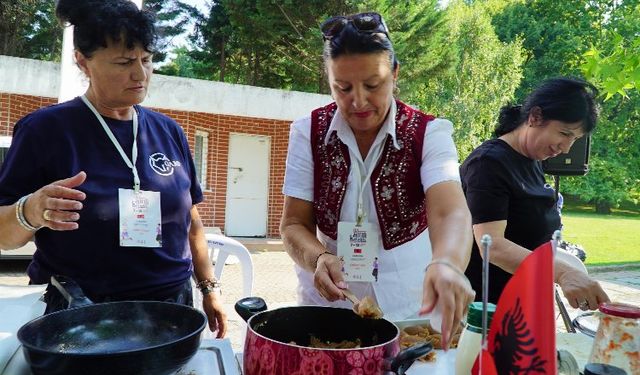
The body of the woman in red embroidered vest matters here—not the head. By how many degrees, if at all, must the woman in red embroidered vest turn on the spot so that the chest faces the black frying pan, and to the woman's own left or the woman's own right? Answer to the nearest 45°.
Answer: approximately 45° to the woman's own right

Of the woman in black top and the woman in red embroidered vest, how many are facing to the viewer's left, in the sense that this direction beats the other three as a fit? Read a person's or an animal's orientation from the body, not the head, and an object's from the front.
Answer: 0

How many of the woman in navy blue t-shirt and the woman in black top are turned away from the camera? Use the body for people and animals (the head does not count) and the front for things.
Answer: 0

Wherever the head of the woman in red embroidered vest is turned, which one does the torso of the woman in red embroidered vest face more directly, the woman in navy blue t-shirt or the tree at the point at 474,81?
the woman in navy blue t-shirt

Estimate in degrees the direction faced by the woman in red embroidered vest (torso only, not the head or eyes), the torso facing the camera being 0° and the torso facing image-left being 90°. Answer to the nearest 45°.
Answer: approximately 0°

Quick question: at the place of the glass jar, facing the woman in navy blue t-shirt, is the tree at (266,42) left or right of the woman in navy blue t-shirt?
right

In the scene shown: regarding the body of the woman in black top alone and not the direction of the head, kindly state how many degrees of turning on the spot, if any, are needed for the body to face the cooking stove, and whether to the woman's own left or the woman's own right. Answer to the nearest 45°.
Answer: approximately 45° to the woman's own right

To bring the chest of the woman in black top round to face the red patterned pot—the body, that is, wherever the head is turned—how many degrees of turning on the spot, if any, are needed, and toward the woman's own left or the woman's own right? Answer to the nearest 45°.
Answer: approximately 45° to the woman's own right

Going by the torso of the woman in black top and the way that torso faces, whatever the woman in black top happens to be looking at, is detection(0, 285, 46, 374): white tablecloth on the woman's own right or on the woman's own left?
on the woman's own right

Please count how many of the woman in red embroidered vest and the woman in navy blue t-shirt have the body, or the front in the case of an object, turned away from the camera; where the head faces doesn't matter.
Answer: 0
